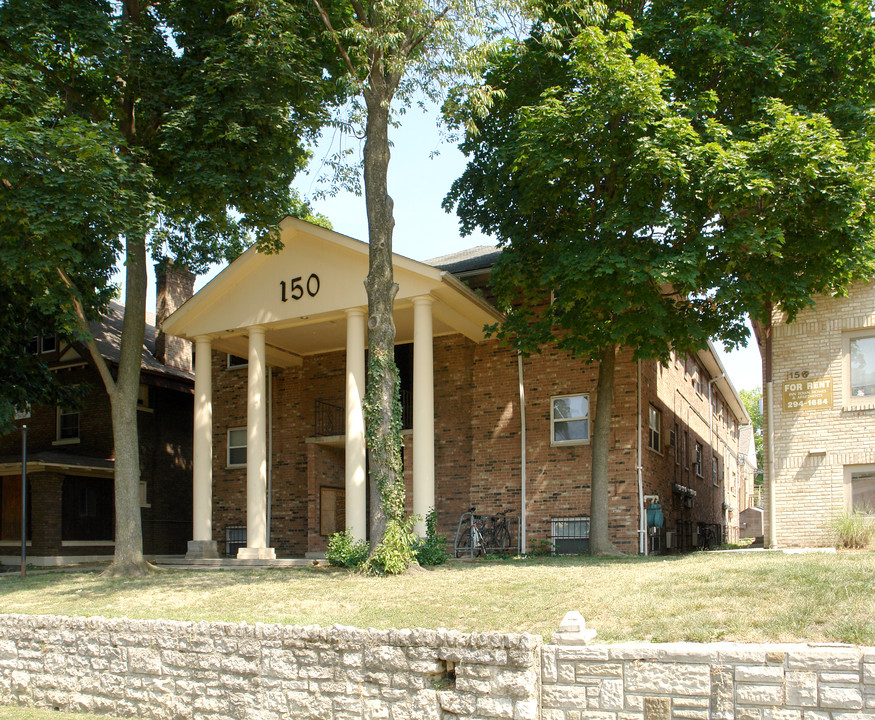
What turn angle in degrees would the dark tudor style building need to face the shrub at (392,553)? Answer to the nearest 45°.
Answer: approximately 45° to its left

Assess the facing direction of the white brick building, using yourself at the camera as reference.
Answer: facing the viewer

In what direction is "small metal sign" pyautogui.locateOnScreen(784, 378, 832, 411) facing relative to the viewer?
toward the camera

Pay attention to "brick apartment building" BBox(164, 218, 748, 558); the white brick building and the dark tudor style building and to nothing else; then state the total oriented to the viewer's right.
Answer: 0

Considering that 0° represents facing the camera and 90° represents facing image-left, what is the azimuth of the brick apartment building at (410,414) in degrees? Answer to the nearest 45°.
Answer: approximately 45°

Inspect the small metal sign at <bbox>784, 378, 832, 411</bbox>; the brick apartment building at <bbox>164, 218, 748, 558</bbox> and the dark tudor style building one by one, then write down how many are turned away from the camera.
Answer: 0

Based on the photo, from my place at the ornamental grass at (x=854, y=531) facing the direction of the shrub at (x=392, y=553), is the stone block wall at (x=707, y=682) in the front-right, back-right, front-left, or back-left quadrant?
front-left

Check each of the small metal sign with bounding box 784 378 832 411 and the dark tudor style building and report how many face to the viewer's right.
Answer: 0

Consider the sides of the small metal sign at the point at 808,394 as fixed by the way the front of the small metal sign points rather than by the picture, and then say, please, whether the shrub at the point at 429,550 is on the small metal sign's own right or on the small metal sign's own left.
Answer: on the small metal sign's own right

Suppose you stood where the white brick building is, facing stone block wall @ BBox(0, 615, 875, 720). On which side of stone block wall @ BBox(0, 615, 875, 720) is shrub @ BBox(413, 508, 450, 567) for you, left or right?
right

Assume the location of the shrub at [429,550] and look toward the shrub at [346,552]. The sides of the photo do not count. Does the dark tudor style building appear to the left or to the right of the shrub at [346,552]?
right
